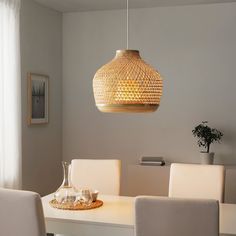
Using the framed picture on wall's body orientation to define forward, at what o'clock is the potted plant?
The potted plant is roughly at 11 o'clock from the framed picture on wall.

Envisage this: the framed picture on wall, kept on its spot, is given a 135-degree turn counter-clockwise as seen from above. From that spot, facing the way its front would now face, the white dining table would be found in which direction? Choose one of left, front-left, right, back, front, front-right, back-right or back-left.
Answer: back

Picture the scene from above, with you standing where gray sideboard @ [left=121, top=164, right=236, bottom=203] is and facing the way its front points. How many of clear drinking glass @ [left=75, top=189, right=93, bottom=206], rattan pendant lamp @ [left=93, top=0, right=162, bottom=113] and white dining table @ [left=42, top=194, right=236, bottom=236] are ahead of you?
3

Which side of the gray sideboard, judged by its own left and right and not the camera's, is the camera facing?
front

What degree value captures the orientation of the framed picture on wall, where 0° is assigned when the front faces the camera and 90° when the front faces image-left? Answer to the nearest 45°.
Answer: approximately 315°

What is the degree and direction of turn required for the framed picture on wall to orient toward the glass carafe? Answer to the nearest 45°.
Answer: approximately 45° to its right

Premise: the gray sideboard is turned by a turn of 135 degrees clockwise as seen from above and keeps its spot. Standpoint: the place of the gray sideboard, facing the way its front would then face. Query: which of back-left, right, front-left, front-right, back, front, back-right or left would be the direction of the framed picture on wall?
front-left

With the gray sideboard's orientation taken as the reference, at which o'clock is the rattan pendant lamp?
The rattan pendant lamp is roughly at 12 o'clock from the gray sideboard.

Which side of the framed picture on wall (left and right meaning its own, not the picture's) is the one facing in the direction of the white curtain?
right

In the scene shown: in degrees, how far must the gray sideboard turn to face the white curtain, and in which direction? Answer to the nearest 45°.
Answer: approximately 45° to its right
